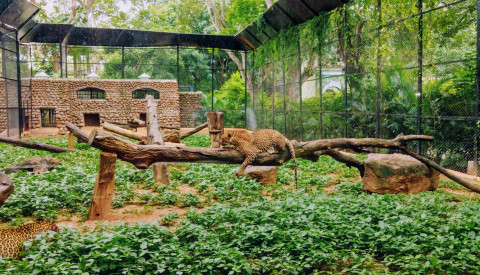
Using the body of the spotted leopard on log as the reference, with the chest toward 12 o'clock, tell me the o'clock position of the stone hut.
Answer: The stone hut is roughly at 2 o'clock from the spotted leopard on log.

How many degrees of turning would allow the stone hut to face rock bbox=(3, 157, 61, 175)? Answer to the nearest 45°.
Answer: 0° — it already faces it

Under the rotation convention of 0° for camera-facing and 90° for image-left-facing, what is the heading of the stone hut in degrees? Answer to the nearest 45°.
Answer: approximately 0°

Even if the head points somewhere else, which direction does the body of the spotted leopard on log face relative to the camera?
to the viewer's left

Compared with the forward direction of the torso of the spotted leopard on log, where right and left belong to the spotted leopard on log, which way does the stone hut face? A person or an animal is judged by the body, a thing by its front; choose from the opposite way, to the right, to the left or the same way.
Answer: to the left

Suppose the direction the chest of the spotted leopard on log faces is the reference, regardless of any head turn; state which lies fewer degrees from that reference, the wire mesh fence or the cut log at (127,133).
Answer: the cut log

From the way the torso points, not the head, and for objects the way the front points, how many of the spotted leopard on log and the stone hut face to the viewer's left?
1

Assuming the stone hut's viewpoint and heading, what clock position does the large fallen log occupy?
The large fallen log is roughly at 12 o'clock from the stone hut.
